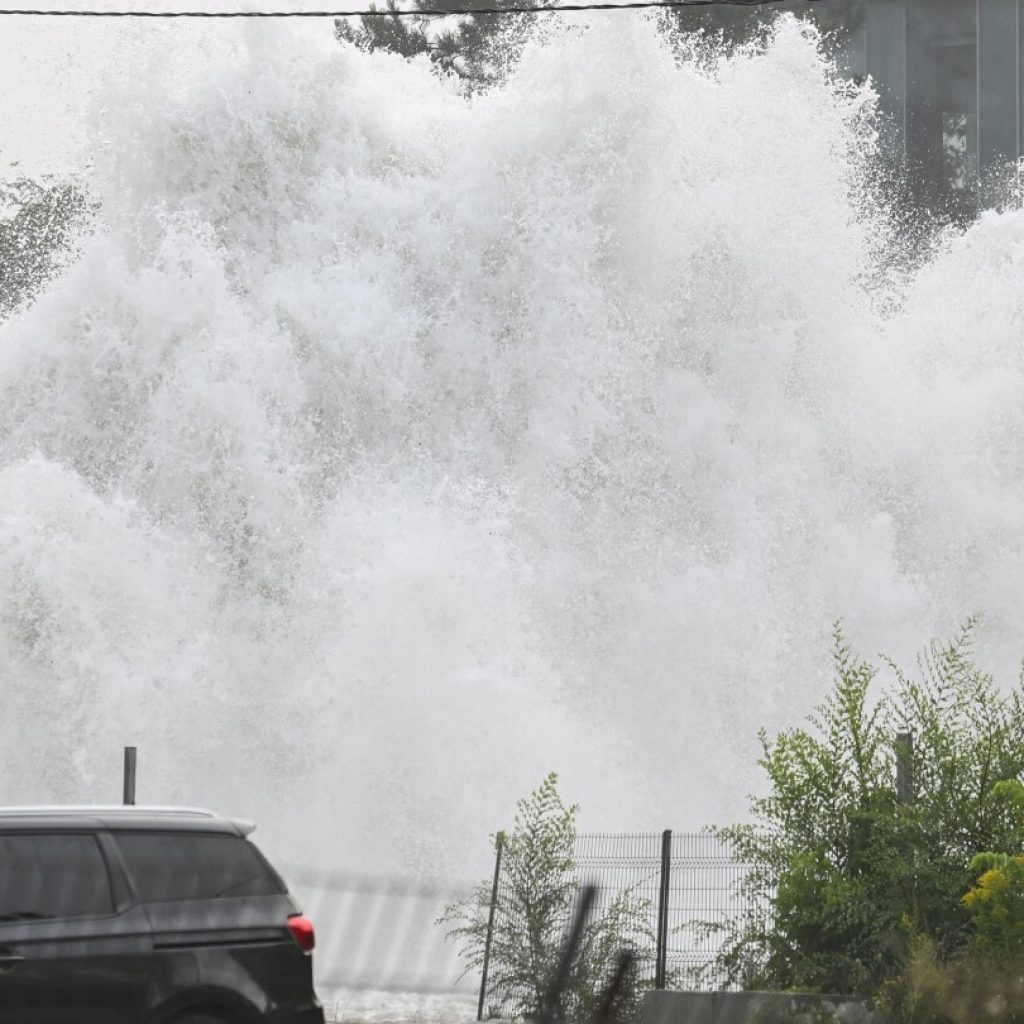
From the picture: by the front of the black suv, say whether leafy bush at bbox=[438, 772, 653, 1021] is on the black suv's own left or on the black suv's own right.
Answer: on the black suv's own right

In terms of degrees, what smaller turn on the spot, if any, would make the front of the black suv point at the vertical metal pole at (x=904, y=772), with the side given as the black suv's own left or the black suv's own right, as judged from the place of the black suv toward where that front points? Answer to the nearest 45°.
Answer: approximately 135° to the black suv's own right

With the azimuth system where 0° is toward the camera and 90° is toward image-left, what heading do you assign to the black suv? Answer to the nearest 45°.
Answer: approximately 90°

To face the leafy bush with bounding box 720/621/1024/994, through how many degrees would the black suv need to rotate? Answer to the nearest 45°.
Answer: approximately 135° to its right

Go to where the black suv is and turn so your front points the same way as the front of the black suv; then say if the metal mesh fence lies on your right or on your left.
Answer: on your right

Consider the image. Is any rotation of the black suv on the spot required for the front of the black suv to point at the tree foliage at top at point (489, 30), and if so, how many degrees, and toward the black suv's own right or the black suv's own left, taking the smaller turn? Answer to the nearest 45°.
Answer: approximately 90° to the black suv's own right
